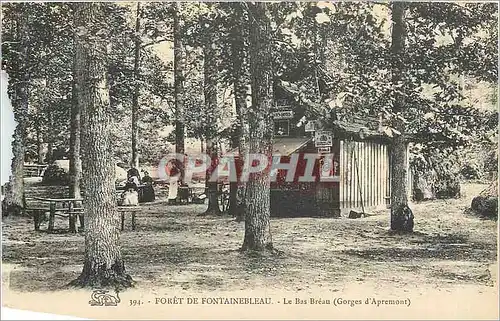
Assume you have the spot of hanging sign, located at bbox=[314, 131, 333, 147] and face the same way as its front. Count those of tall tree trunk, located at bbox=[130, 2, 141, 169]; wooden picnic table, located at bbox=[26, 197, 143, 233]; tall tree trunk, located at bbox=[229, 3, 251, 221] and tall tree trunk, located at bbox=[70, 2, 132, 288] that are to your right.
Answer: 4

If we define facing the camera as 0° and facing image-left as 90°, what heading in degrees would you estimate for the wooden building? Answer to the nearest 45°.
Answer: approximately 45°

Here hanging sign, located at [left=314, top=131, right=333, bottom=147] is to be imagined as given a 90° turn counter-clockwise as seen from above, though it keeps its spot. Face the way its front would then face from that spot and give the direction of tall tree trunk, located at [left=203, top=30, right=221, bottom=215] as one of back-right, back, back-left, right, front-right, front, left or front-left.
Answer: back

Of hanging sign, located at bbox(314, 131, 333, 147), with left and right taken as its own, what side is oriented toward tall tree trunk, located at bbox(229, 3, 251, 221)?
right

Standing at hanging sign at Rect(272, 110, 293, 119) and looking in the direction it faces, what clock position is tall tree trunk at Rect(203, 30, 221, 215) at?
The tall tree trunk is roughly at 3 o'clock from the hanging sign.

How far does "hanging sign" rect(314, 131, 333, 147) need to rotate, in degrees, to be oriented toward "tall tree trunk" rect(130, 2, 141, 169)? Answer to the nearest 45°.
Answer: approximately 90° to its right

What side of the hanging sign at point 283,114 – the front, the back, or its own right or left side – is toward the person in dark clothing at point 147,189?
right

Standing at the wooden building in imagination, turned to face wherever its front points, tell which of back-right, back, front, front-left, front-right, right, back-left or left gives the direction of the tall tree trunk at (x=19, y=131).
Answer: front-right

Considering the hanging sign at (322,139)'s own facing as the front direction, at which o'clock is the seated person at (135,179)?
The seated person is roughly at 3 o'clock from the hanging sign.
